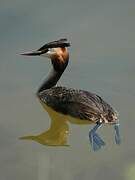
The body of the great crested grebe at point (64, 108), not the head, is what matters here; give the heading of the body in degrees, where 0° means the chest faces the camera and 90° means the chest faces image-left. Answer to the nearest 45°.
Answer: approximately 90°
